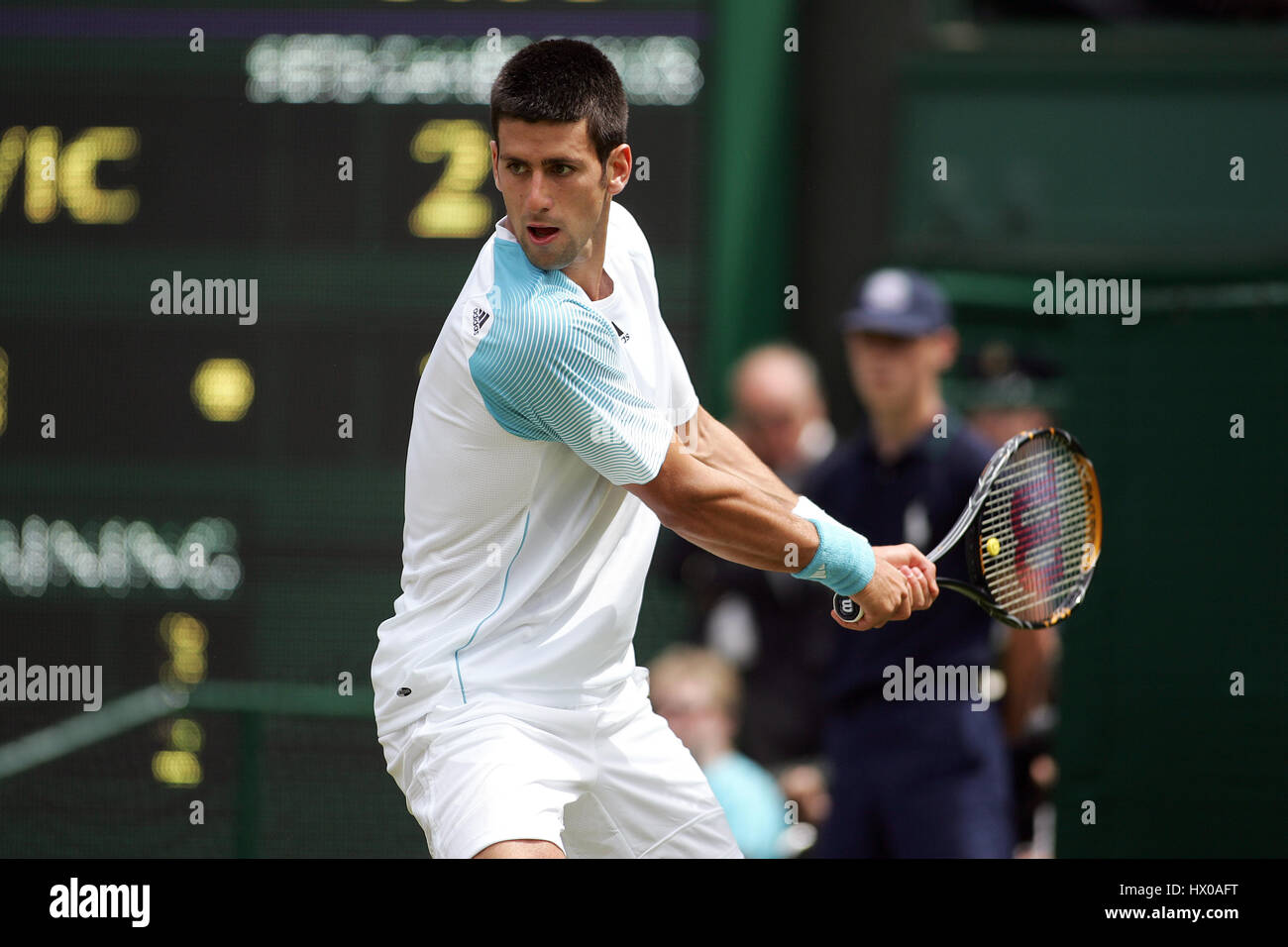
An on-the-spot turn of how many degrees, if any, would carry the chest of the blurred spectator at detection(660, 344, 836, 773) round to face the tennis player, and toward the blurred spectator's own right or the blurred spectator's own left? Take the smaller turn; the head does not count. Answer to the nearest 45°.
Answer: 0° — they already face them

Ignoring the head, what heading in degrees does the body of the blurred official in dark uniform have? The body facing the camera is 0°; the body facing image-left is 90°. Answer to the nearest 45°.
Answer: approximately 45°

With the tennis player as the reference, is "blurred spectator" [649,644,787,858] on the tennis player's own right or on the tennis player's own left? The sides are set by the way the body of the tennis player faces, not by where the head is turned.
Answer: on the tennis player's own left

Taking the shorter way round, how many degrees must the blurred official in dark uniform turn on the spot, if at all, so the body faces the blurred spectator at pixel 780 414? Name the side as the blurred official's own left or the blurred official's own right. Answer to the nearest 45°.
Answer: approximately 90° to the blurred official's own right

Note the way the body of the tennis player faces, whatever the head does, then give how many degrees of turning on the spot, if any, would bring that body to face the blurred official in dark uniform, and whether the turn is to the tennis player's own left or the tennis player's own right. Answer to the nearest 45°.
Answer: approximately 90° to the tennis player's own left

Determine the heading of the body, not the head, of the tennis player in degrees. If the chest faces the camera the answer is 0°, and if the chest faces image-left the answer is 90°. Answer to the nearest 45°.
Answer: approximately 315°
